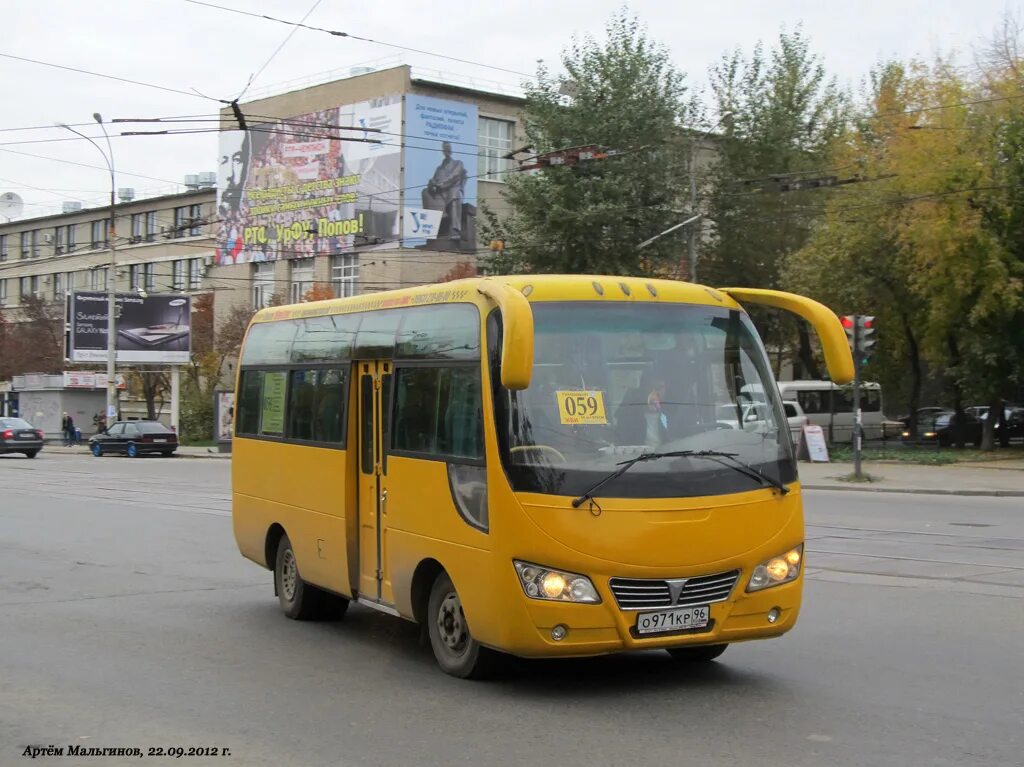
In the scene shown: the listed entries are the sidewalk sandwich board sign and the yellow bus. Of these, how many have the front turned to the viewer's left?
0

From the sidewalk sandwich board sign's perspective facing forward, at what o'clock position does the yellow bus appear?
The yellow bus is roughly at 12 o'clock from the sidewalk sandwich board sign.

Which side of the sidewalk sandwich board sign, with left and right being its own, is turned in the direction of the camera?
front

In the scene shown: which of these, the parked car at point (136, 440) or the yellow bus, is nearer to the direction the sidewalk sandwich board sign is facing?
the yellow bus

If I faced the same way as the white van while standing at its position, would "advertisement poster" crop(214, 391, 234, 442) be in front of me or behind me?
in front

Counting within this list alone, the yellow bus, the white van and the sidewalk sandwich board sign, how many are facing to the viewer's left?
1

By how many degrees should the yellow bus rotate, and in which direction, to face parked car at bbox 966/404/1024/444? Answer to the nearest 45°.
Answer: approximately 90° to its left

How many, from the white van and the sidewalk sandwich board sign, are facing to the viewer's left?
1

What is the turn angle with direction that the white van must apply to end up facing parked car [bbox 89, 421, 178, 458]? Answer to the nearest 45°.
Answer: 0° — it already faces it

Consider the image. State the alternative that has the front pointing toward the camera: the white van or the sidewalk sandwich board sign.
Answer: the sidewalk sandwich board sign

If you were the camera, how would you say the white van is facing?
facing to the left of the viewer

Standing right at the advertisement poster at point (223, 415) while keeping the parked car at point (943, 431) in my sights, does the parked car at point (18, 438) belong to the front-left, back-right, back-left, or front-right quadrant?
back-right
